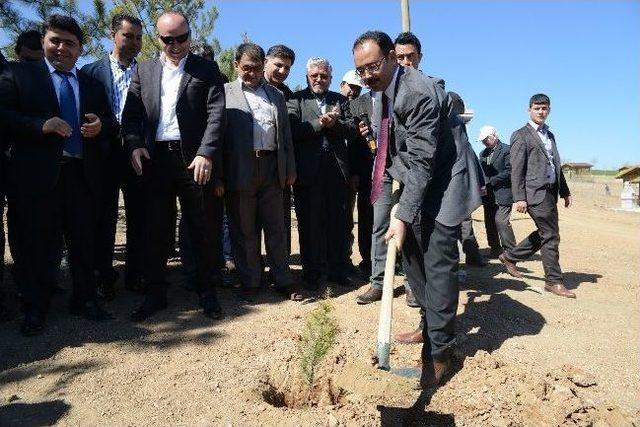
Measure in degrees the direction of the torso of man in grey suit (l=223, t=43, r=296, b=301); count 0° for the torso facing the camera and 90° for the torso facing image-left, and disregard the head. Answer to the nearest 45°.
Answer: approximately 0°

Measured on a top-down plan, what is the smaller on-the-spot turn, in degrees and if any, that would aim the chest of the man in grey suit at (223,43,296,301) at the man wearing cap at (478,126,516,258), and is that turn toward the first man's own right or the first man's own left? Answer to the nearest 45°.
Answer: approximately 135° to the first man's own left

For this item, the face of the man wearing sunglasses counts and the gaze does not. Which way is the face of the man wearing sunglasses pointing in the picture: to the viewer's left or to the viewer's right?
to the viewer's right

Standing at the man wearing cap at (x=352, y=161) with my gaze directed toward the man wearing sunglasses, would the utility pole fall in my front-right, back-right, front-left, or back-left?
back-right

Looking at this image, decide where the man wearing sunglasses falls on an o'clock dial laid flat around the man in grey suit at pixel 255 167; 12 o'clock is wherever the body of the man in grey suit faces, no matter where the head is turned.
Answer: The man wearing sunglasses is roughly at 2 o'clock from the man in grey suit.
